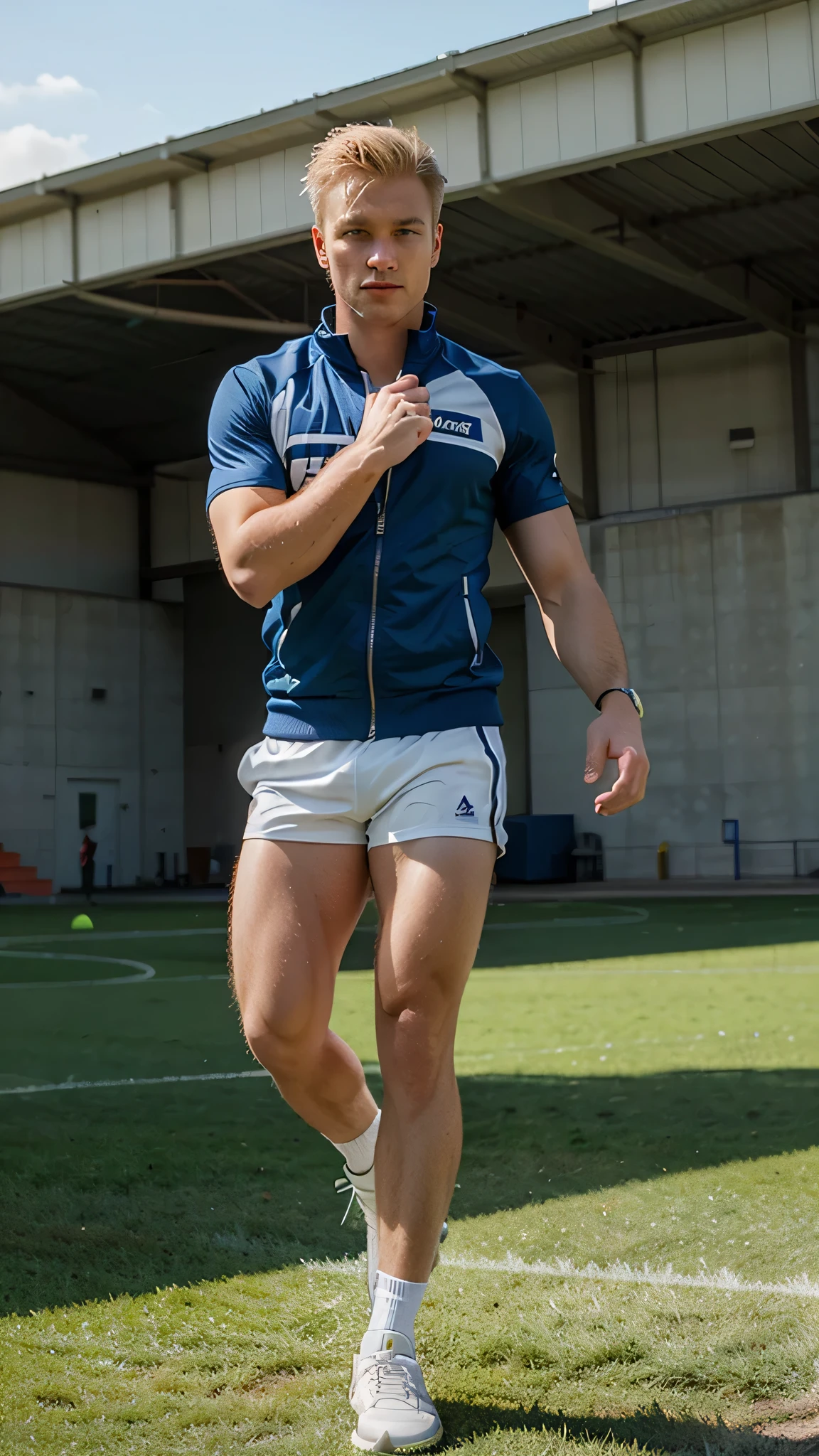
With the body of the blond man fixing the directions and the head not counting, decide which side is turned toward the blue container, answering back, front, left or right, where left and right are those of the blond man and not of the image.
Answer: back

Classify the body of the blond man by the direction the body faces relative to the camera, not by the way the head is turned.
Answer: toward the camera

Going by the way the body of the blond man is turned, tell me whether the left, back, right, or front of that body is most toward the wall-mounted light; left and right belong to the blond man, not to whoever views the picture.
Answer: back

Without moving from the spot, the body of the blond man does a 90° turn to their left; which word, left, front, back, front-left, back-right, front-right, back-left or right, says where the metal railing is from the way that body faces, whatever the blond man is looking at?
left

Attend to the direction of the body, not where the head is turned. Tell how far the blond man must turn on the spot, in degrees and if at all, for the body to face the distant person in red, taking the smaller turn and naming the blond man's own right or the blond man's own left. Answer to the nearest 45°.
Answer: approximately 180°

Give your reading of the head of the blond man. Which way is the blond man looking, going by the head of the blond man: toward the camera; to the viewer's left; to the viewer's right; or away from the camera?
toward the camera

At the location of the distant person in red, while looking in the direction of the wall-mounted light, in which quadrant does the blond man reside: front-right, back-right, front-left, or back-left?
front-right
